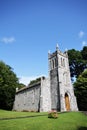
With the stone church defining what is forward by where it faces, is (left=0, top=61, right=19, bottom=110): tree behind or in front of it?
behind

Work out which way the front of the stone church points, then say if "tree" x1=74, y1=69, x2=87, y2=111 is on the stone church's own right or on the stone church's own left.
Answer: on the stone church's own left

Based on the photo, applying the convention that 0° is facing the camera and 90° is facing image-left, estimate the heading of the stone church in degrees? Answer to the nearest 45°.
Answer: approximately 315°

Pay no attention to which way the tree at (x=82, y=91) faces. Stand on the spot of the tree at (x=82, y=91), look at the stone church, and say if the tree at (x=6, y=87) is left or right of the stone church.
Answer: right
